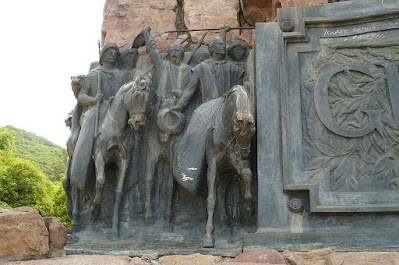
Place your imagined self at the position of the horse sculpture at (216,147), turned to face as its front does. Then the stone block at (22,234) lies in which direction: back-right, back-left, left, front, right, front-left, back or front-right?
back-right

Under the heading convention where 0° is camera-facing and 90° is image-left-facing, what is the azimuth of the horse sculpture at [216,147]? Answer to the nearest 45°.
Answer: approximately 315°

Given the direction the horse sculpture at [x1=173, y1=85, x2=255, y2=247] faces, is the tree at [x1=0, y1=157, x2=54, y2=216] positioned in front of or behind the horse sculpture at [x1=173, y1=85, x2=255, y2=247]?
behind

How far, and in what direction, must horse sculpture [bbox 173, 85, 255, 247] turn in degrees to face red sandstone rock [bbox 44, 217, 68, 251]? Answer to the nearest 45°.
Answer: approximately 135° to its right
